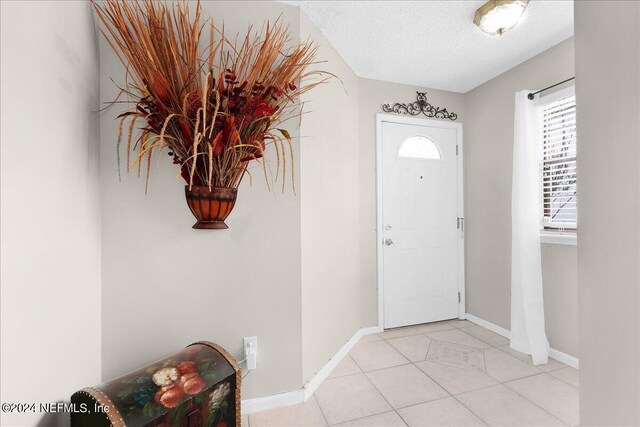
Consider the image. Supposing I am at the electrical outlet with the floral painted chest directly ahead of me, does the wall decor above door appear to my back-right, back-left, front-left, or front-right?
back-left

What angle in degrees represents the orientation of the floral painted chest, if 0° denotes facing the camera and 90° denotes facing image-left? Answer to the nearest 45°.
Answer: approximately 315°

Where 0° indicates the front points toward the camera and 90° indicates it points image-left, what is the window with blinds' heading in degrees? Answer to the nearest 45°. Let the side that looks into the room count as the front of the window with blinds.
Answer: approximately 45°

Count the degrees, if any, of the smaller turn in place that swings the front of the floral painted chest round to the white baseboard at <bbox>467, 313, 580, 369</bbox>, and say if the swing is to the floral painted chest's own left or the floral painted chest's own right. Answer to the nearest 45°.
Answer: approximately 45° to the floral painted chest's own left

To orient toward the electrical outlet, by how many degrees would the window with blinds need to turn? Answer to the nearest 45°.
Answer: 0° — it already faces it

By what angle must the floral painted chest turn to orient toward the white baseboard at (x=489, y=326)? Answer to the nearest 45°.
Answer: approximately 45° to its left
